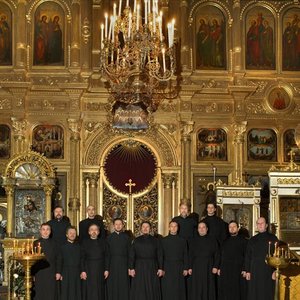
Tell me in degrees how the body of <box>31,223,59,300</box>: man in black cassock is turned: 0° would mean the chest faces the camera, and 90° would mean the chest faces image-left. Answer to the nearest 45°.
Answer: approximately 0°

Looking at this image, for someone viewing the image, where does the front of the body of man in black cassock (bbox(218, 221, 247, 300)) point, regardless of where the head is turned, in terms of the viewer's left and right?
facing the viewer

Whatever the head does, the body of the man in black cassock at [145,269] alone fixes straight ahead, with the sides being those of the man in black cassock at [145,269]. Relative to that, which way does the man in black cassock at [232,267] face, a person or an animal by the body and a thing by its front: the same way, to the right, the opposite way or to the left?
the same way

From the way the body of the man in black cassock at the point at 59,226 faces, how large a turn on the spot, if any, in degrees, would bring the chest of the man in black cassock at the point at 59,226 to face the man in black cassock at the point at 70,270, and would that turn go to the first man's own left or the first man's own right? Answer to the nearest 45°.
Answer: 0° — they already face them

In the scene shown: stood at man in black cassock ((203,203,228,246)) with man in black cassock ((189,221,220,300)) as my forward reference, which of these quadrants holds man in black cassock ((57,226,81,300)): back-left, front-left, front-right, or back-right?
front-right

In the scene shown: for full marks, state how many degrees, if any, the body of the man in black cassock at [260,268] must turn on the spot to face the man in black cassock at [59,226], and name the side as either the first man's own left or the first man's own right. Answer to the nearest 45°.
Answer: approximately 90° to the first man's own right

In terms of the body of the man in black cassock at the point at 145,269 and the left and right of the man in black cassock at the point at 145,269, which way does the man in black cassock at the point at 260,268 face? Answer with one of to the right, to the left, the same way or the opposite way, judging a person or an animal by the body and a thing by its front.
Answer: the same way

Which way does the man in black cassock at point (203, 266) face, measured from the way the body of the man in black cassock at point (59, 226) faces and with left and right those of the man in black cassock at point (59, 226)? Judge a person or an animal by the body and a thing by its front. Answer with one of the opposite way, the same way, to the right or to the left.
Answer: the same way

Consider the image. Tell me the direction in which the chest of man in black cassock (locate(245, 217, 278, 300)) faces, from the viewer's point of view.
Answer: toward the camera

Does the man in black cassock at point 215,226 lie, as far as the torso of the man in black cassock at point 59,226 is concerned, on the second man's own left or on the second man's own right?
on the second man's own left

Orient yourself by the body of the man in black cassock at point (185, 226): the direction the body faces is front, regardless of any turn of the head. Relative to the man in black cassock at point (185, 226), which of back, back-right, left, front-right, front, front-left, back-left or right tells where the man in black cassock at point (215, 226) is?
left
